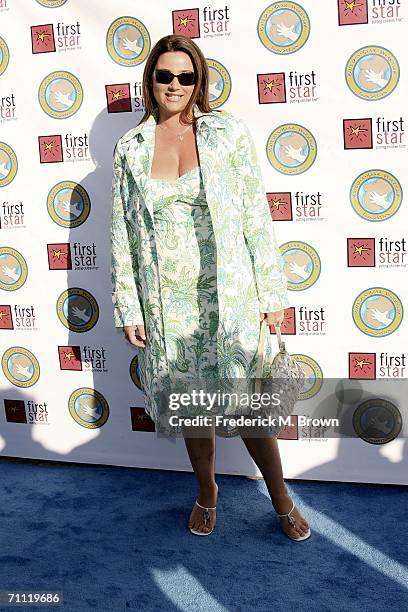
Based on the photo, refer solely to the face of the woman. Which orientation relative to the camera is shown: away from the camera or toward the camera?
toward the camera

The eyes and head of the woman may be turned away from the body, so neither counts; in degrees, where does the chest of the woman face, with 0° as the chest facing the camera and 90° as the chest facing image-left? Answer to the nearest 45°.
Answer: approximately 0°

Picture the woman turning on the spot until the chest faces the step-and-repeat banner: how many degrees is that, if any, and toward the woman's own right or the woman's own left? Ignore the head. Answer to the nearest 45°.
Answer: approximately 135° to the woman's own left
